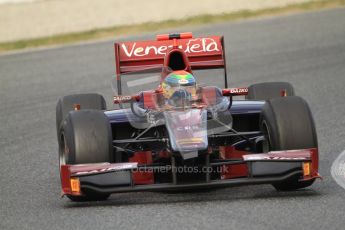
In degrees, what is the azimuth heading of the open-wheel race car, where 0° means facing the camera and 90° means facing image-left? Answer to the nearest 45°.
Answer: approximately 0°
